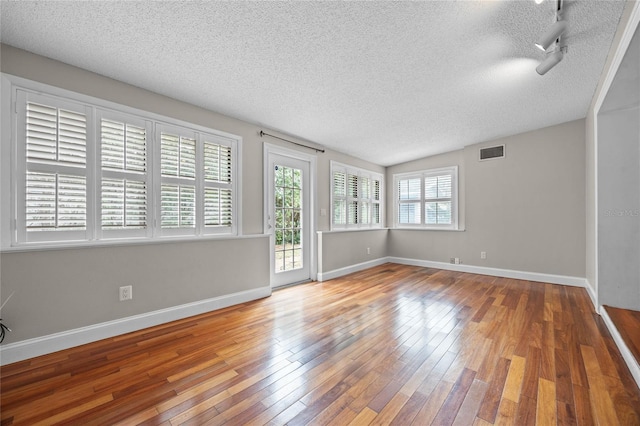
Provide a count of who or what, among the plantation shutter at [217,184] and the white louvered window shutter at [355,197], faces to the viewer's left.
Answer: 0

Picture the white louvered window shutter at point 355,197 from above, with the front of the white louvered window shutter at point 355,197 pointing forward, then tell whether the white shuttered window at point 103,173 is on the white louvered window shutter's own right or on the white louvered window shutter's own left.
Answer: on the white louvered window shutter's own right

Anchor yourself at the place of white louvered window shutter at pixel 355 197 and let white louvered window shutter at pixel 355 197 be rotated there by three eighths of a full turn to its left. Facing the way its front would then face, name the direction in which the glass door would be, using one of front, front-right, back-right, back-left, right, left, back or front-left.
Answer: back-left

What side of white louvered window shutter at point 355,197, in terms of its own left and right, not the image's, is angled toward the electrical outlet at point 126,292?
right

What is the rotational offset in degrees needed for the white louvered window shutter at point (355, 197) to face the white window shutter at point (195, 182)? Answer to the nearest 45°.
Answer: approximately 90° to its right

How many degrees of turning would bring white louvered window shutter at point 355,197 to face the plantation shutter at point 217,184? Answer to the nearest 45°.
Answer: approximately 90° to its right

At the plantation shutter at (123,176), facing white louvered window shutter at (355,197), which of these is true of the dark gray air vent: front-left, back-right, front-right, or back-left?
front-right

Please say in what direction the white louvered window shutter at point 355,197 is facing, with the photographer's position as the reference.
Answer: facing the viewer and to the right of the viewer
